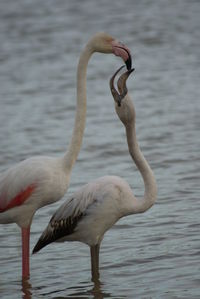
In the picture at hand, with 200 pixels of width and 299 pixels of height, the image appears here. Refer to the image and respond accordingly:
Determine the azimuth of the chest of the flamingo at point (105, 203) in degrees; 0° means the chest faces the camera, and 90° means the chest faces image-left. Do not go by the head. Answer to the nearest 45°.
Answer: approximately 270°
